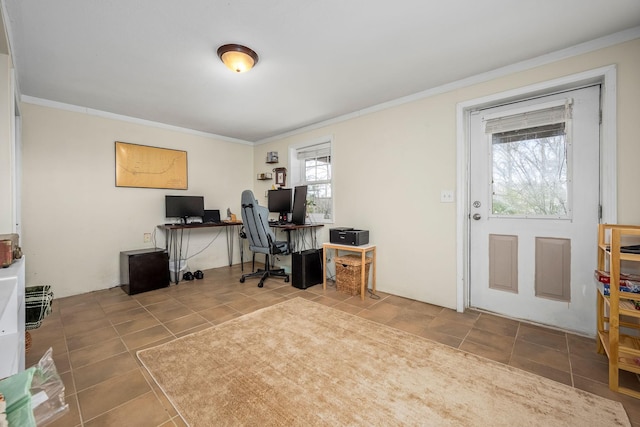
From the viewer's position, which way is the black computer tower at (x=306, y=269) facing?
facing the viewer and to the left of the viewer

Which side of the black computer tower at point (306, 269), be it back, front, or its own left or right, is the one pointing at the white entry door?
left

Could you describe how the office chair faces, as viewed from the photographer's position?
facing away from the viewer and to the right of the viewer

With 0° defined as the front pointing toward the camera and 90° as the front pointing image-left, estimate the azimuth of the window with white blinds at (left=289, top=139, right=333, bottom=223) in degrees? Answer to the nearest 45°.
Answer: approximately 45°

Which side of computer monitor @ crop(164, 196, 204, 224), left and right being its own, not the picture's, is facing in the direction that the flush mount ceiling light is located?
front

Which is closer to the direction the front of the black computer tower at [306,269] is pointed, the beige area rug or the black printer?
the beige area rug

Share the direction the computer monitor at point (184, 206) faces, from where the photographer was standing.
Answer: facing the viewer

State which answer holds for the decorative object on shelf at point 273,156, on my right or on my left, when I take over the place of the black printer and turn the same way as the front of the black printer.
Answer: on my right

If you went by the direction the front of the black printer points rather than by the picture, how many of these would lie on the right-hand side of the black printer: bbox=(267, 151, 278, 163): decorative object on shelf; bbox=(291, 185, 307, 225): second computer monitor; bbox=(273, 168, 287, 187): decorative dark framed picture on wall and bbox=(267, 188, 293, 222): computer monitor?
4

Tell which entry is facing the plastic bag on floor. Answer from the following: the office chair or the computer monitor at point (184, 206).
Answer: the computer monitor

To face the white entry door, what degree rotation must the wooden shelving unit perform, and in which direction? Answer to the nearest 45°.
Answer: approximately 135° to its right
